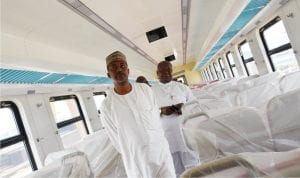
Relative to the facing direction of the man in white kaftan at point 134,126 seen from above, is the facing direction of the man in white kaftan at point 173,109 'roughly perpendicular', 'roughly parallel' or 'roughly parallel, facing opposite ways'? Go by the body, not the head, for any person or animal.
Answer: roughly parallel

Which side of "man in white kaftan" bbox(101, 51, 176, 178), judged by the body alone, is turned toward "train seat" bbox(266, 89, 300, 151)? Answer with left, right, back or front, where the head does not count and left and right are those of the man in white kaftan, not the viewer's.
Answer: left

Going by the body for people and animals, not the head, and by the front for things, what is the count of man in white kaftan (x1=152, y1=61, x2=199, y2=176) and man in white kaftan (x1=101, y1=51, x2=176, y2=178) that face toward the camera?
2

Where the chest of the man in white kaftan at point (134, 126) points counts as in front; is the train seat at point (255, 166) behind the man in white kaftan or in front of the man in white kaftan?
in front

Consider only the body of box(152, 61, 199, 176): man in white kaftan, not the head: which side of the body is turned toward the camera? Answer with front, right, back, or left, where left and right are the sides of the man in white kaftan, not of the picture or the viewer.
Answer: front

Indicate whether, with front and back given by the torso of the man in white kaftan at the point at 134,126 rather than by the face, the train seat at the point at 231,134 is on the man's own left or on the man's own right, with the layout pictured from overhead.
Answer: on the man's own left

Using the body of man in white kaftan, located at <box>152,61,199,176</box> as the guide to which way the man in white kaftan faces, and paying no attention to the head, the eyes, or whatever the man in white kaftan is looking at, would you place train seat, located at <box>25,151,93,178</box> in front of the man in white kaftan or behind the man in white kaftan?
in front

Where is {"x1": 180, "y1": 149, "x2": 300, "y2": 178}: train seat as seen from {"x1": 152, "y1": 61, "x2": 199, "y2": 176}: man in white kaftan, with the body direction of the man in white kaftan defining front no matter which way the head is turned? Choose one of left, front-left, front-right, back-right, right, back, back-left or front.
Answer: front
